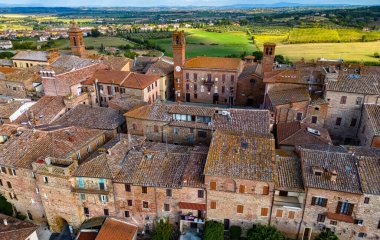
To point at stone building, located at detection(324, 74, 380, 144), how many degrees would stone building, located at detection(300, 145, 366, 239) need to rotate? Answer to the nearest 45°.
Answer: approximately 180°

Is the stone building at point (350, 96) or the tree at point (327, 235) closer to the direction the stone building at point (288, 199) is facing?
the tree

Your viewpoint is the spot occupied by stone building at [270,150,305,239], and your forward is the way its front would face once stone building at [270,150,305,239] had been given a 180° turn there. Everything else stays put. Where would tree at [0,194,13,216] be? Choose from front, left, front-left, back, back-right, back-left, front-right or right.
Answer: left

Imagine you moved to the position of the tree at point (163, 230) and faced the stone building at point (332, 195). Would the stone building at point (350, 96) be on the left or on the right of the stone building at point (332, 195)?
left

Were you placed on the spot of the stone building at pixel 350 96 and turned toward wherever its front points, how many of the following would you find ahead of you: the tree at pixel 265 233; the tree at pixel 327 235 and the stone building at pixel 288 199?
3

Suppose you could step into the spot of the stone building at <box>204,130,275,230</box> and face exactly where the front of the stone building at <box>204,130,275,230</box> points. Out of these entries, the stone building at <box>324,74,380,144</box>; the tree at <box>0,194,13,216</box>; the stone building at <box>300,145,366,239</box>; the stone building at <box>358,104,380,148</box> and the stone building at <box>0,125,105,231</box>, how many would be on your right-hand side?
2

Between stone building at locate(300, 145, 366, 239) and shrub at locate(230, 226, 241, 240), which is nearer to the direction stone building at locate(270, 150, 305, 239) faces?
the shrub

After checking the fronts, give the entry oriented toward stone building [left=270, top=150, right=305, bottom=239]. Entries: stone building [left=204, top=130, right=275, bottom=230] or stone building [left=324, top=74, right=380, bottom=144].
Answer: stone building [left=324, top=74, right=380, bottom=144]

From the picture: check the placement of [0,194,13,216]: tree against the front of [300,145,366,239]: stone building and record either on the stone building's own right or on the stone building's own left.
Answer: on the stone building's own right
